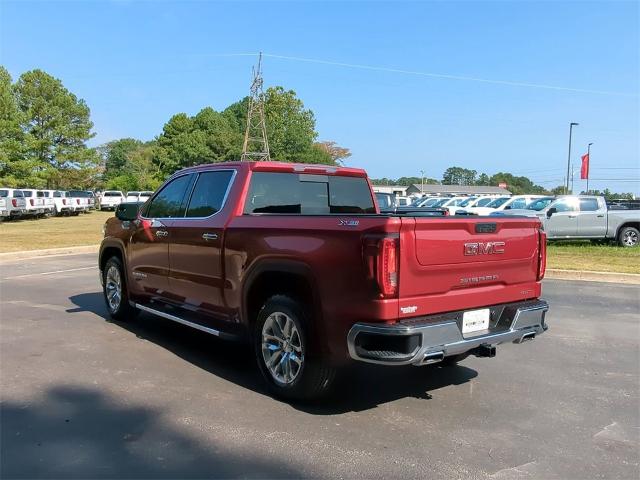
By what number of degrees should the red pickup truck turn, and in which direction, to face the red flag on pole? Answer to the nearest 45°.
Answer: approximately 90° to its right

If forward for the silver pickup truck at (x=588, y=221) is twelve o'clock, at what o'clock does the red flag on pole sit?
The red flag on pole is roughly at 3 o'clock from the silver pickup truck.

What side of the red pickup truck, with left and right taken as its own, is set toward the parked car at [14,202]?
front

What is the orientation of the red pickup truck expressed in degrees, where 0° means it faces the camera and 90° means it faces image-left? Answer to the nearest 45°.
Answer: approximately 135°

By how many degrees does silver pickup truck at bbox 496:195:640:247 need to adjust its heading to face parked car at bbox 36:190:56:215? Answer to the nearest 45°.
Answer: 0° — it already faces it

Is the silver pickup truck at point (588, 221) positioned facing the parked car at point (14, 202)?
yes

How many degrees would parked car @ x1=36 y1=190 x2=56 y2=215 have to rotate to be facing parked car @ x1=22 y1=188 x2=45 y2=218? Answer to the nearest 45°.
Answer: approximately 90° to its left

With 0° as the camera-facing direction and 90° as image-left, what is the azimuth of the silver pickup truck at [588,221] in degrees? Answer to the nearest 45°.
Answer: approximately 90°

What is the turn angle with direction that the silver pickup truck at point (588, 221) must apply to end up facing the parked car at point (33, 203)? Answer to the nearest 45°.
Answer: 0° — it already faces it

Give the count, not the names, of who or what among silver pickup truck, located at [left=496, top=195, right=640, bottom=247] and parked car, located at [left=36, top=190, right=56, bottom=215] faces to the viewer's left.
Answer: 1

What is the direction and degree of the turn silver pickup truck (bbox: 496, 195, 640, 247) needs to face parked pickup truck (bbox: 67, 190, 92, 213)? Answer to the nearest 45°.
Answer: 0° — it already faces it

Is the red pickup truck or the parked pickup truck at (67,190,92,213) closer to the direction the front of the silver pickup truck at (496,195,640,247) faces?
the parked pickup truck

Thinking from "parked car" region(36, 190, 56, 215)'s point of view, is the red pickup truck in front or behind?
behind

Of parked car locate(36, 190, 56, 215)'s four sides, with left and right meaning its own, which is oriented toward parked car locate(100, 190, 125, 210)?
right
